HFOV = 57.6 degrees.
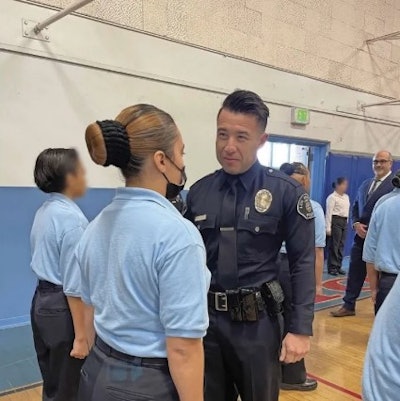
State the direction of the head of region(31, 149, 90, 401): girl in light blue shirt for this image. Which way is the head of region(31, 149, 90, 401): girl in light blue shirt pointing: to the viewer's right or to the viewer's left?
to the viewer's right

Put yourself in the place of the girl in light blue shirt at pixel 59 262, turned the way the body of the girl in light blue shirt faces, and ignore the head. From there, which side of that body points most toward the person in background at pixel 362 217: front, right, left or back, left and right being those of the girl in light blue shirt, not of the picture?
front

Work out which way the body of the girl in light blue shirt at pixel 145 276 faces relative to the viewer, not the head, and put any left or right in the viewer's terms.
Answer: facing away from the viewer and to the right of the viewer

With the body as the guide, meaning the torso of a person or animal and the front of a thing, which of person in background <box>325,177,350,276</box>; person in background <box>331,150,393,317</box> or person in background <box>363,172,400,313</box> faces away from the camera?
person in background <box>363,172,400,313</box>

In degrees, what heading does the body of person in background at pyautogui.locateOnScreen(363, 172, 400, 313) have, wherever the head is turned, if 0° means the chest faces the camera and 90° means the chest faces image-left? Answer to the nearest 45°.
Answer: approximately 180°

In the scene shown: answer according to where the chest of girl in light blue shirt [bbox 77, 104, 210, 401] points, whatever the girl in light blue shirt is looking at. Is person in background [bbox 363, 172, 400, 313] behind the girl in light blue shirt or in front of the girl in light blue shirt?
in front

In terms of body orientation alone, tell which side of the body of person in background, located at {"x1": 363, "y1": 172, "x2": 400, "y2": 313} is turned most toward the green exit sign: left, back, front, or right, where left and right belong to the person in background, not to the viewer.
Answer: front

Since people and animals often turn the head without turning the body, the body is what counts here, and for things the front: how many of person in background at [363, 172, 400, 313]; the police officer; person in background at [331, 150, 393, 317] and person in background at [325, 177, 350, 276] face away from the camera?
1

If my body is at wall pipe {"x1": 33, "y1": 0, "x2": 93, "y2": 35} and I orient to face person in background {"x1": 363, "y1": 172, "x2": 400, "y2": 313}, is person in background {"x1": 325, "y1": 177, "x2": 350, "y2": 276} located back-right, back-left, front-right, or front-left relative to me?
front-left

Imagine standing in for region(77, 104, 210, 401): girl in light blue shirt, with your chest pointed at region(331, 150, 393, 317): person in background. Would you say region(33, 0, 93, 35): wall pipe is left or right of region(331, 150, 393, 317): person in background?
left

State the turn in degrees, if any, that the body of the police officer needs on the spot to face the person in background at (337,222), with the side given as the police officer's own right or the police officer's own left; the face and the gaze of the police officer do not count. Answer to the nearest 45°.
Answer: approximately 135° to the police officer's own right

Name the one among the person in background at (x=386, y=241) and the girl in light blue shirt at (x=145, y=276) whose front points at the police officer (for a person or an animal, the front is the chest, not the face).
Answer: the girl in light blue shirt

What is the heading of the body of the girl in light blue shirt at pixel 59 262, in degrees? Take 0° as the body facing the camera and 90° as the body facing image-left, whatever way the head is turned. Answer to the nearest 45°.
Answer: approximately 225°

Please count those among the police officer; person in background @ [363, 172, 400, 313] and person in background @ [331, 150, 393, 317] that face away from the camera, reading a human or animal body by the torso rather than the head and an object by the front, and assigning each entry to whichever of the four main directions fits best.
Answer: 1

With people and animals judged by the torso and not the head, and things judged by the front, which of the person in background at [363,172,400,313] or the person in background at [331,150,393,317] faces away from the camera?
the person in background at [363,172,400,313]
